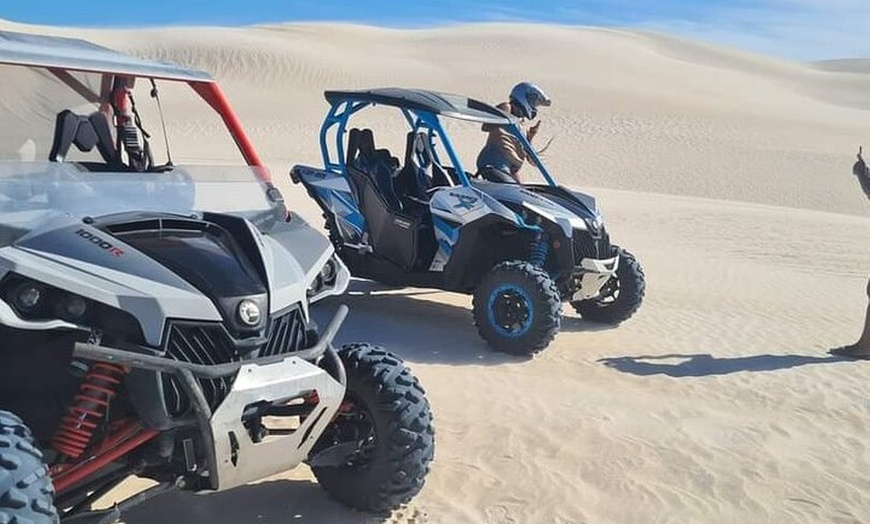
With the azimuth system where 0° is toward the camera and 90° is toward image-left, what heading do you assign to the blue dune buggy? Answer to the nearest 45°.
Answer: approximately 315°

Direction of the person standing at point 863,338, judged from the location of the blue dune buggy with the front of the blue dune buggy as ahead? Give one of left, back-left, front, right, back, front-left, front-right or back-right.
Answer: front-left
